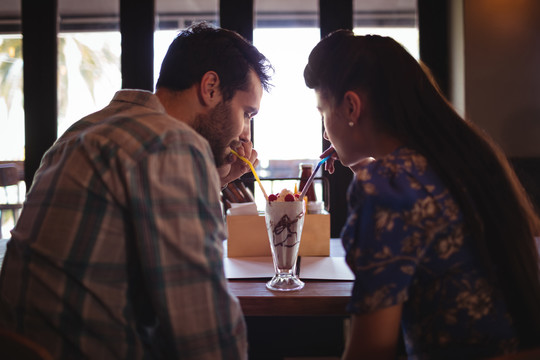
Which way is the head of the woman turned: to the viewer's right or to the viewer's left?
to the viewer's left

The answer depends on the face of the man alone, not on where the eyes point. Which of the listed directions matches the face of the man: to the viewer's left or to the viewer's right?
to the viewer's right

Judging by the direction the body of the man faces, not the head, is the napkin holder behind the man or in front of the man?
in front

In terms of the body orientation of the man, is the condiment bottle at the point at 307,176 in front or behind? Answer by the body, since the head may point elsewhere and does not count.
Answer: in front

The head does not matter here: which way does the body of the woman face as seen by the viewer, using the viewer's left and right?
facing away from the viewer and to the left of the viewer
